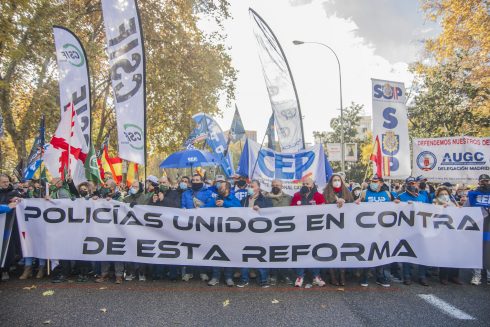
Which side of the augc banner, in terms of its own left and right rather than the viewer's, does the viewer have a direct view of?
front

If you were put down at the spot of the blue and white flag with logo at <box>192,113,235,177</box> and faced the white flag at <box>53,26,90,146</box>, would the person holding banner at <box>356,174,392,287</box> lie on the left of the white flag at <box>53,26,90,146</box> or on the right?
left

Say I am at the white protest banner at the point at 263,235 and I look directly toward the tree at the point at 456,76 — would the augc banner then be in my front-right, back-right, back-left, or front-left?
front-right

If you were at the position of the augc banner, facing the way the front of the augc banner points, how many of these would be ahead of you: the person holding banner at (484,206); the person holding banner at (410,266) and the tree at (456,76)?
2

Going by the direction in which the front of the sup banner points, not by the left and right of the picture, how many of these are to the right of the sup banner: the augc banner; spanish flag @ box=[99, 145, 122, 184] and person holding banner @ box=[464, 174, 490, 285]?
1

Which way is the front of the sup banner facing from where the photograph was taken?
facing the viewer

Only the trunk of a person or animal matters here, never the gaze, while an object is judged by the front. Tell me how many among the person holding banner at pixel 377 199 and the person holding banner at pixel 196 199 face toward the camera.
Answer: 2

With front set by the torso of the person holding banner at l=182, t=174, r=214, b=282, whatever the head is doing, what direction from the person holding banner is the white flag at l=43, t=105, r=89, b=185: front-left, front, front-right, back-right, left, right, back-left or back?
right

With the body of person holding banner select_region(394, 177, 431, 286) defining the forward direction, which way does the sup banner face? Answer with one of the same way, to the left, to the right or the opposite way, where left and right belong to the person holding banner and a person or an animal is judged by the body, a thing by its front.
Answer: the same way

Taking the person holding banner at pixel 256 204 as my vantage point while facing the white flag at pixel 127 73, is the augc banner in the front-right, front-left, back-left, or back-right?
back-right

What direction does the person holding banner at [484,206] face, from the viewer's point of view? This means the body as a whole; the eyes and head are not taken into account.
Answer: toward the camera

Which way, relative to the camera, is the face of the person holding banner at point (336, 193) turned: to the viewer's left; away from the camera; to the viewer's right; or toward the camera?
toward the camera

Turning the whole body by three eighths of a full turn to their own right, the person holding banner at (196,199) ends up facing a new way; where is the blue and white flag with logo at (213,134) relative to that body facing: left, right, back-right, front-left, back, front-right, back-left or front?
front-right

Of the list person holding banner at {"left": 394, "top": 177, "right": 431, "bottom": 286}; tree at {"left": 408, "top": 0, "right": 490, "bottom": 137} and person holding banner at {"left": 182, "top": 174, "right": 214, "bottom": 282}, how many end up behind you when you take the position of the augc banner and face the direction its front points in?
1

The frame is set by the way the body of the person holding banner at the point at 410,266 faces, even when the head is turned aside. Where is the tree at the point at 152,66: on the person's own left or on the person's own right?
on the person's own right

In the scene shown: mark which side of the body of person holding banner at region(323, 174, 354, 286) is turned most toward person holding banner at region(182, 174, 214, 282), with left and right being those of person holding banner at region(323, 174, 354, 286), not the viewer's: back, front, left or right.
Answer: right
